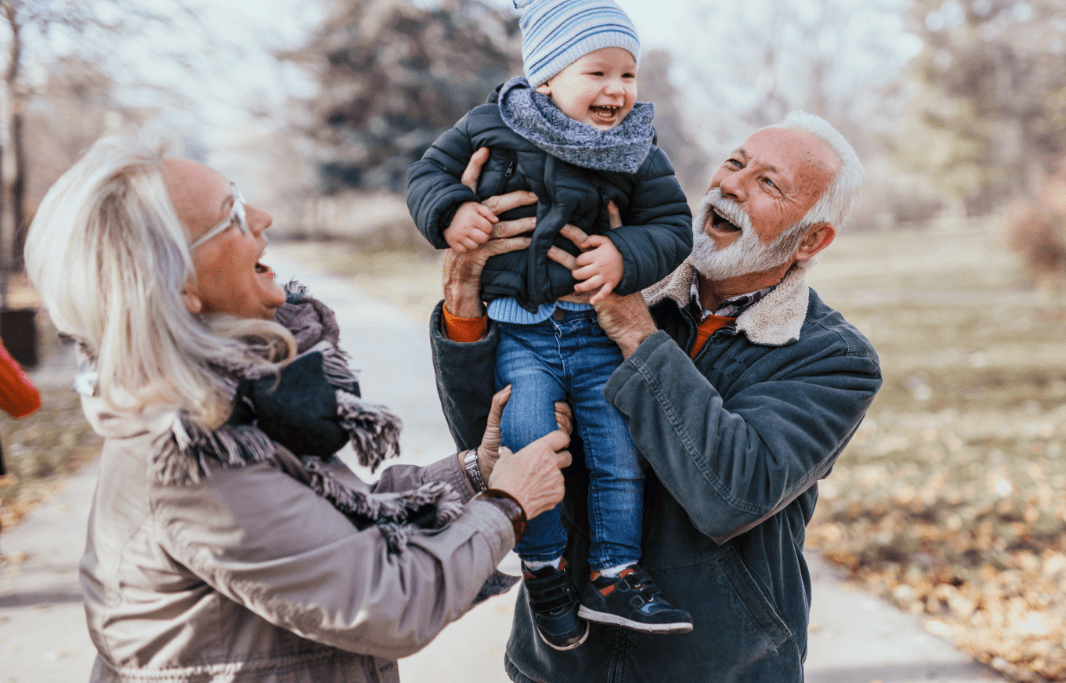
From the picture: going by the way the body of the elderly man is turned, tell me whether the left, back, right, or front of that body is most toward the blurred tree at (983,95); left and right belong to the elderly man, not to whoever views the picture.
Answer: back

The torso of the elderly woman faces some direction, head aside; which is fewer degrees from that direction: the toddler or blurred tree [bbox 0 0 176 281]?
the toddler

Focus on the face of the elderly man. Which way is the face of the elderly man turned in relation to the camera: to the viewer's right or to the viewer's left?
to the viewer's left

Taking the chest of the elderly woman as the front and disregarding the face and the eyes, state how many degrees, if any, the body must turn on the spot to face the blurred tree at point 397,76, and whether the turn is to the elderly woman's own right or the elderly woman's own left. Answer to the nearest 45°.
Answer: approximately 90° to the elderly woman's own left

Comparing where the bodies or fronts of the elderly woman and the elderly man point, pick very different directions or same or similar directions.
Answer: very different directions

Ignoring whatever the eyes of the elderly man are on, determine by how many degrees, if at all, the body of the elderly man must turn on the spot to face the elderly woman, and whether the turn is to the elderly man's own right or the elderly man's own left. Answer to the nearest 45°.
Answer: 0° — they already face them

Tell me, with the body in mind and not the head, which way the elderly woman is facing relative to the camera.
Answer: to the viewer's right

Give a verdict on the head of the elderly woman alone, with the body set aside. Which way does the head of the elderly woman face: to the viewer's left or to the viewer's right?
to the viewer's right

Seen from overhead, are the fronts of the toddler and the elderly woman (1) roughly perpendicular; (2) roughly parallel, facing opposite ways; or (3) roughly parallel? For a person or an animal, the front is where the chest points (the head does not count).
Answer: roughly perpendicular

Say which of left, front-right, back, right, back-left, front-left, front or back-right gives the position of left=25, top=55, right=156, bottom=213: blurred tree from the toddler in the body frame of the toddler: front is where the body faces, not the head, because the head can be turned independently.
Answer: back-right

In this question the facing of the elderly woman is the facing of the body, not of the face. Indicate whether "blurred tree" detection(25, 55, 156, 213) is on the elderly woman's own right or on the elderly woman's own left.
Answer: on the elderly woman's own left

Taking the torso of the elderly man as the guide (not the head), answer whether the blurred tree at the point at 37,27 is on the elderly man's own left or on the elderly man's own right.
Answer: on the elderly man's own right

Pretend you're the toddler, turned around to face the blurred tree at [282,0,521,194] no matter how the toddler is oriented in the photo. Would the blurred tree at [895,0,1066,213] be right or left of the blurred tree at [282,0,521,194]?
right
